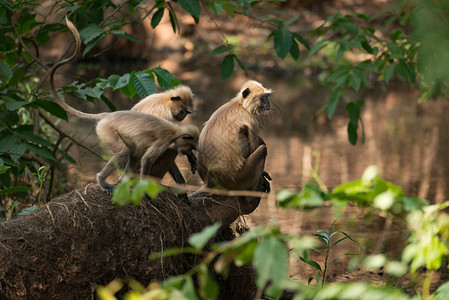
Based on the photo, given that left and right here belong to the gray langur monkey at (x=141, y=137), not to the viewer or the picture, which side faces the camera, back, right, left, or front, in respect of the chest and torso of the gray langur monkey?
right

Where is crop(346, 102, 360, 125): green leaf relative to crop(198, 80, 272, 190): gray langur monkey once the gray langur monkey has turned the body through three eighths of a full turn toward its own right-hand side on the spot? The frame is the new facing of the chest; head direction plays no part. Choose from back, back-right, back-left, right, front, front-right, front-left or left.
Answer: back

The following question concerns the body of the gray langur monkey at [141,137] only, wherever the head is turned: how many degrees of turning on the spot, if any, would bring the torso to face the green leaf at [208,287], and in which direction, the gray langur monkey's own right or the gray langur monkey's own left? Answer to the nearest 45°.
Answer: approximately 90° to the gray langur monkey's own right

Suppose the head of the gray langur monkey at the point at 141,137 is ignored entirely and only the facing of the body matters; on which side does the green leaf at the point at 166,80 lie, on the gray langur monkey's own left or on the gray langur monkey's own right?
on the gray langur monkey's own left

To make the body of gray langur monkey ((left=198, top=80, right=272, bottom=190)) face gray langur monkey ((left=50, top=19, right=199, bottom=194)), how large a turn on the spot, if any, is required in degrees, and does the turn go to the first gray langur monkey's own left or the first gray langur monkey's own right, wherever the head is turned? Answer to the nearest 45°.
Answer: approximately 135° to the first gray langur monkey's own right

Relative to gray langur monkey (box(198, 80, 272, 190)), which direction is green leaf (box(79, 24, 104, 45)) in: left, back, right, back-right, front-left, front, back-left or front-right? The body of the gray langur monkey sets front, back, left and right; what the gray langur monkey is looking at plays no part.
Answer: back-left

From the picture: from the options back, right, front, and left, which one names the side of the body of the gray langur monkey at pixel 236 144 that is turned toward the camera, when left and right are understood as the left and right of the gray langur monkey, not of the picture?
right

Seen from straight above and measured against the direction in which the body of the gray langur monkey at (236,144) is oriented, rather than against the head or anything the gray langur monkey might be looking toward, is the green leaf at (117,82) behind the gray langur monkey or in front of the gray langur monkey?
behind

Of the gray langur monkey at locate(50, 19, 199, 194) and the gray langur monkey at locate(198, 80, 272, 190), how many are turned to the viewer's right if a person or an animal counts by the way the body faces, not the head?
2

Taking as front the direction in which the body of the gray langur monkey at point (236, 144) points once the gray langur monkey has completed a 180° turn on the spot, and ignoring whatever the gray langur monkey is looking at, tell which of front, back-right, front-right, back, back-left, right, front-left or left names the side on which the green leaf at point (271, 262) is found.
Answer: left

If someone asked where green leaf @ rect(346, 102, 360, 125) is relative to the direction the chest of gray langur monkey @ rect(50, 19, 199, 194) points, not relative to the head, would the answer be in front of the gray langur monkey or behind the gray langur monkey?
in front

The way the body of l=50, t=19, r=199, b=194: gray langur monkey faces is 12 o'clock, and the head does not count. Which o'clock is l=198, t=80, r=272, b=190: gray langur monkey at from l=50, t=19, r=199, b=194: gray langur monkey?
l=198, t=80, r=272, b=190: gray langur monkey is roughly at 11 o'clock from l=50, t=19, r=199, b=194: gray langur monkey.

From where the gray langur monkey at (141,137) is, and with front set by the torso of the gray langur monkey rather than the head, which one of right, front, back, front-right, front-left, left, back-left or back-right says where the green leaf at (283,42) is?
front-left
